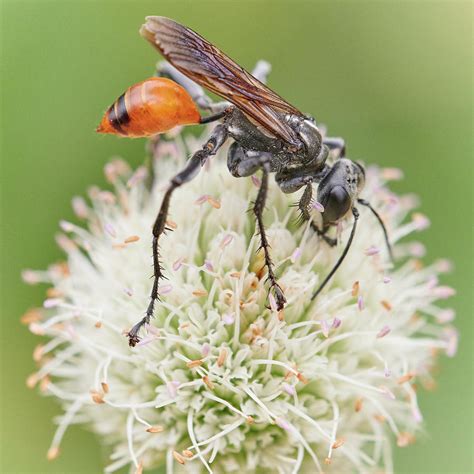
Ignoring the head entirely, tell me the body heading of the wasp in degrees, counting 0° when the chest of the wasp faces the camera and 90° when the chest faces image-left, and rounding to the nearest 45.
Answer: approximately 270°
